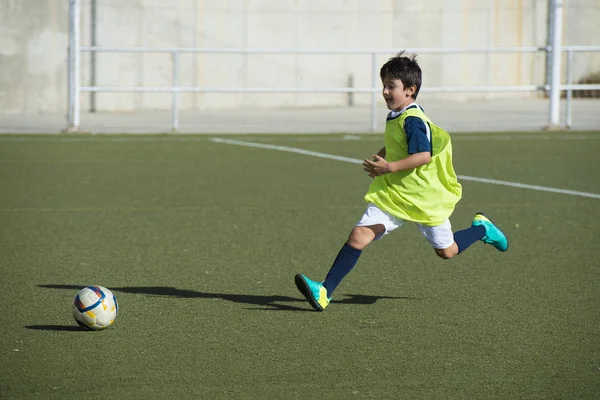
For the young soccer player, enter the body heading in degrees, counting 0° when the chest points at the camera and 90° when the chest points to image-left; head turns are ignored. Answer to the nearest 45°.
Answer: approximately 90°
